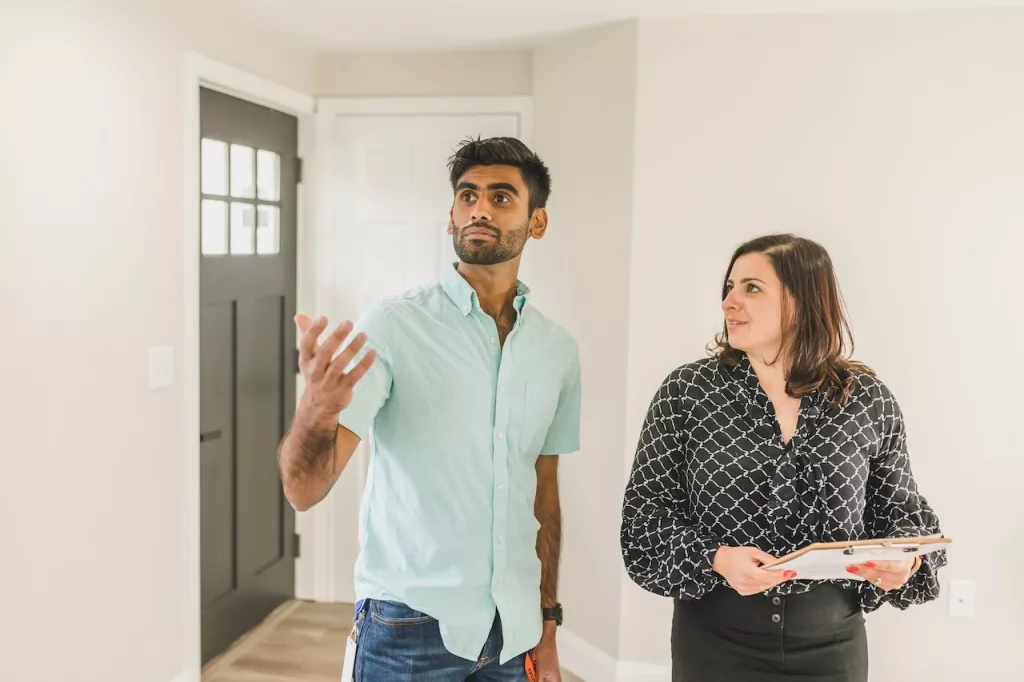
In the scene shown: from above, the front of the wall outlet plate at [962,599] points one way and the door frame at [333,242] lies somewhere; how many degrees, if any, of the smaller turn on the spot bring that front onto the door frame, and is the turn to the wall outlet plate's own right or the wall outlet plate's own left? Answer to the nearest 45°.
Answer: approximately 90° to the wall outlet plate's own right

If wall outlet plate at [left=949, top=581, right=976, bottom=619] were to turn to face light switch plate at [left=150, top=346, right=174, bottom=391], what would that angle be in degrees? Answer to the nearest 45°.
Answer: approximately 45° to its right

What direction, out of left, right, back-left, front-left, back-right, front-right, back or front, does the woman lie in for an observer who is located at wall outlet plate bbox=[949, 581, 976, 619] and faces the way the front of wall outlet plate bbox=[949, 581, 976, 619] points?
front

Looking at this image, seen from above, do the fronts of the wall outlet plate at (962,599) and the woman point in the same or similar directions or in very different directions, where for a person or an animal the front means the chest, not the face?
same or similar directions

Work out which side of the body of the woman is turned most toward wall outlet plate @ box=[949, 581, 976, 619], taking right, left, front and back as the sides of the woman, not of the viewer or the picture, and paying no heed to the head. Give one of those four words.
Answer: back

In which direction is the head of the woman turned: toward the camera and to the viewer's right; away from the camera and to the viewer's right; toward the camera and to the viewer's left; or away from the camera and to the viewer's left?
toward the camera and to the viewer's left

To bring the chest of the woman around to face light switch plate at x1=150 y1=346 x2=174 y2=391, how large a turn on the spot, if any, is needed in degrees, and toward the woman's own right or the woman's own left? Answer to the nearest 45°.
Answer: approximately 90° to the woman's own right

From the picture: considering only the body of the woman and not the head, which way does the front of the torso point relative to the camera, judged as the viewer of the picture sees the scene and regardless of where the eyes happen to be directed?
toward the camera

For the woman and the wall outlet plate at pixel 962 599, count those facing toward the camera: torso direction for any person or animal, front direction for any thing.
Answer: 2
